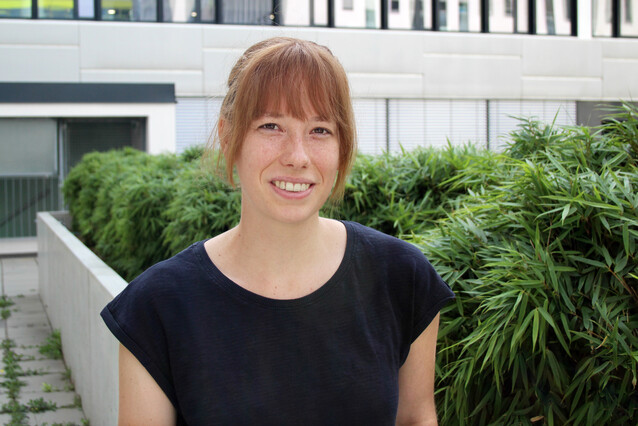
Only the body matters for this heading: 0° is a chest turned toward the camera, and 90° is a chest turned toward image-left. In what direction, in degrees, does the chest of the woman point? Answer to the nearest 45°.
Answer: approximately 0°

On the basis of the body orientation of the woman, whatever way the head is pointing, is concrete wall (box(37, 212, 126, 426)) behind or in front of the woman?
behind

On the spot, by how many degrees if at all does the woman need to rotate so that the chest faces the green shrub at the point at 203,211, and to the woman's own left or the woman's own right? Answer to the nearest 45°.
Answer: approximately 180°

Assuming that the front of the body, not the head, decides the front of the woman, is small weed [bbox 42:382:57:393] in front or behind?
behind
